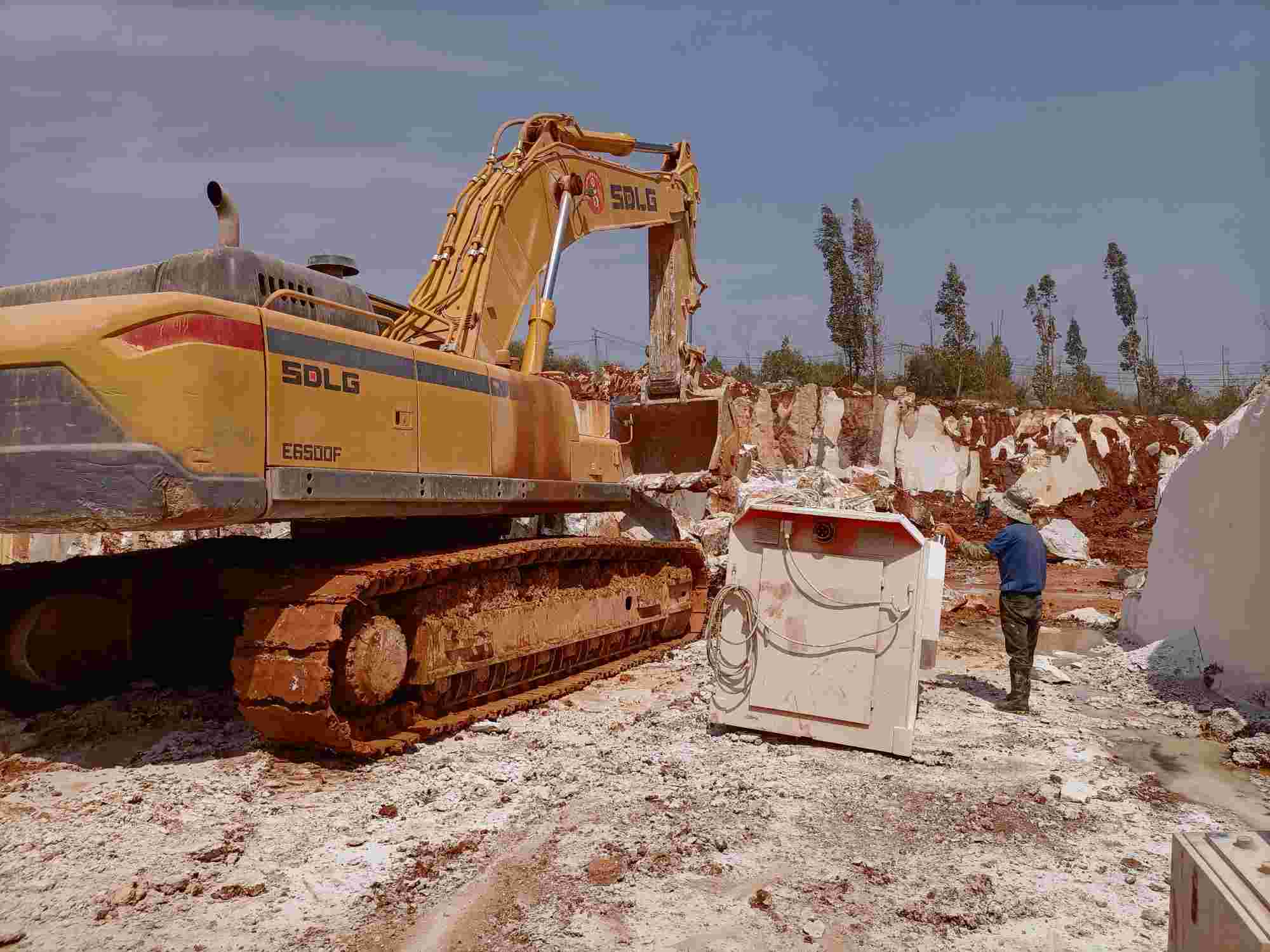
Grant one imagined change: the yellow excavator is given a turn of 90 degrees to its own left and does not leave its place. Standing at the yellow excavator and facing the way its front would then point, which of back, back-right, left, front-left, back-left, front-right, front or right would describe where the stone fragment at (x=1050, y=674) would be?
back-right

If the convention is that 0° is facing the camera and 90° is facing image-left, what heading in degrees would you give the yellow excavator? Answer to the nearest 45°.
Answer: approximately 225°

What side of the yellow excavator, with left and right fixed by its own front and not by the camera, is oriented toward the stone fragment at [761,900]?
right

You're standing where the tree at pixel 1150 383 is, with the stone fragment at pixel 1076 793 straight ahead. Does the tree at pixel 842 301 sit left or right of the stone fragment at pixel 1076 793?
right

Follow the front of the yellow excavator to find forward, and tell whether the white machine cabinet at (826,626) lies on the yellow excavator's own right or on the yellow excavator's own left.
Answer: on the yellow excavator's own right

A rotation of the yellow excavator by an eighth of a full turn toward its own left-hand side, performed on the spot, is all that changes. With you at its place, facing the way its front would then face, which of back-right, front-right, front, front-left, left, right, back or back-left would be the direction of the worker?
right

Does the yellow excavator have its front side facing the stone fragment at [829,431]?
yes

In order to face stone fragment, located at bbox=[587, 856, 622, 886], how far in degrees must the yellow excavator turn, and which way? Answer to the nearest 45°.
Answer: approximately 90° to its right

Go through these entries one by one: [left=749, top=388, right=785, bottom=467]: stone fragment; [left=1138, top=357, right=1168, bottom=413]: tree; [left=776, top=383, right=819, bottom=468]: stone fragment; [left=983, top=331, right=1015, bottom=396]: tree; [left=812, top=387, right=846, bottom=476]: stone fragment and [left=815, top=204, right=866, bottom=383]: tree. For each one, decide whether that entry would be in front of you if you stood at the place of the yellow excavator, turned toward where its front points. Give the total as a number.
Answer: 6

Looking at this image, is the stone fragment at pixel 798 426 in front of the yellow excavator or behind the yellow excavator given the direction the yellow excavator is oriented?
in front

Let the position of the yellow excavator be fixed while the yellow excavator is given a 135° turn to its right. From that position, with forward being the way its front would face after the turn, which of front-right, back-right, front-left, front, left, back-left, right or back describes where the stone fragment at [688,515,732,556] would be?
back-left

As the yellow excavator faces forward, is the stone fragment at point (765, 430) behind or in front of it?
in front

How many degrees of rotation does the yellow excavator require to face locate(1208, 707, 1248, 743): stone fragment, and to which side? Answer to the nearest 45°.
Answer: approximately 45° to its right

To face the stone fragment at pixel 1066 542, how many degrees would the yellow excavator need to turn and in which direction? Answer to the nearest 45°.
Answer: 0° — it already faces it

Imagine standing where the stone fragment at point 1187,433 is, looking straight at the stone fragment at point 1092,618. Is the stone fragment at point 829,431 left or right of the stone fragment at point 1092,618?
right
